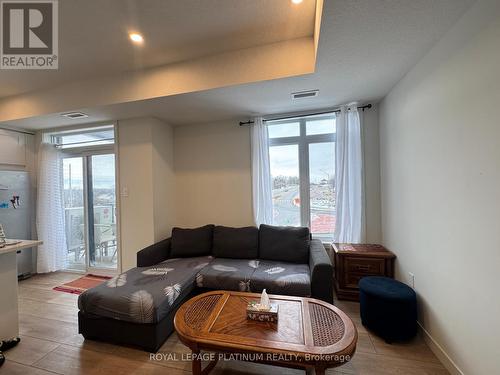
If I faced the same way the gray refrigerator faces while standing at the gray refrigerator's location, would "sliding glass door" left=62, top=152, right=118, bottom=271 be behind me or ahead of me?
ahead

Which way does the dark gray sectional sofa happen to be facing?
toward the camera

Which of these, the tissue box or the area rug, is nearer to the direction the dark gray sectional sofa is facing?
the tissue box

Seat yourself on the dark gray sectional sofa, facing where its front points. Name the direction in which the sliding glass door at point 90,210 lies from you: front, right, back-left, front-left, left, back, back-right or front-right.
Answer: back-right

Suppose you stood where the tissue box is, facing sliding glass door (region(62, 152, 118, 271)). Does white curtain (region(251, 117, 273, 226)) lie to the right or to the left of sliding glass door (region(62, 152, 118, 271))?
right

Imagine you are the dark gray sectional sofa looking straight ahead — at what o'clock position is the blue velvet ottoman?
The blue velvet ottoman is roughly at 10 o'clock from the dark gray sectional sofa.

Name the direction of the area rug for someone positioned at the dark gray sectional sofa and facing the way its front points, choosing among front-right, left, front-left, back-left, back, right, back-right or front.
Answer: back-right

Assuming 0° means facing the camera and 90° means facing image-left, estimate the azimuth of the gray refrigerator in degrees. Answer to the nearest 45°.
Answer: approximately 270°
